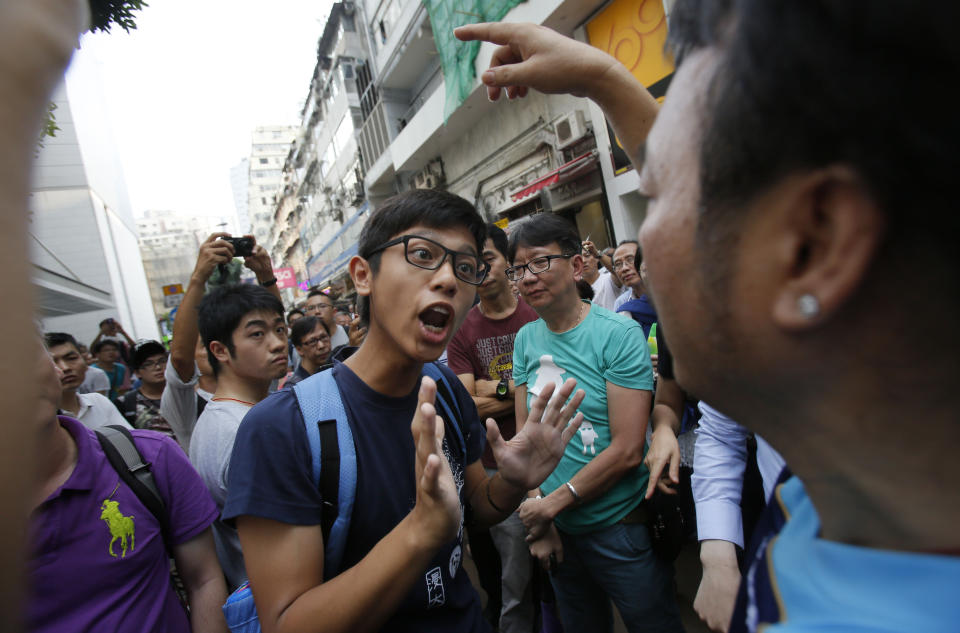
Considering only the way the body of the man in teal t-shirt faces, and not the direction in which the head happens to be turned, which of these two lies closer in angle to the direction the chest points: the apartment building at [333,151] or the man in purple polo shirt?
the man in purple polo shirt

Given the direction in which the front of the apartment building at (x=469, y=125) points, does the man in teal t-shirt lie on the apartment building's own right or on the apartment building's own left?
on the apartment building's own left

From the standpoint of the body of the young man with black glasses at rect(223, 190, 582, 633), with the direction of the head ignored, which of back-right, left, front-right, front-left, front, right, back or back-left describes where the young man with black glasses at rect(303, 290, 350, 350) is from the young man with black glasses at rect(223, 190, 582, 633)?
back-left

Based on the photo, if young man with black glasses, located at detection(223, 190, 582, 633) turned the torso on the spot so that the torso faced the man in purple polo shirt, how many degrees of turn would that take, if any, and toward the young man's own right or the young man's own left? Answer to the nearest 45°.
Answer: approximately 135° to the young man's own right

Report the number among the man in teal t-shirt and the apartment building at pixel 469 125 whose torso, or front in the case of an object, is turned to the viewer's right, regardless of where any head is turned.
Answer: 0

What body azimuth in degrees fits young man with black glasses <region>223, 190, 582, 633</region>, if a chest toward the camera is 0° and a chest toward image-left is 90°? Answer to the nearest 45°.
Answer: approximately 315°

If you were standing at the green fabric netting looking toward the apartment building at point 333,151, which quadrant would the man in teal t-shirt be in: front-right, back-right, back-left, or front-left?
back-left

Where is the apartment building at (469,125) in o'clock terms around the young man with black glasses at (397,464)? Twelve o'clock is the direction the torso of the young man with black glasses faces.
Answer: The apartment building is roughly at 8 o'clock from the young man with black glasses.

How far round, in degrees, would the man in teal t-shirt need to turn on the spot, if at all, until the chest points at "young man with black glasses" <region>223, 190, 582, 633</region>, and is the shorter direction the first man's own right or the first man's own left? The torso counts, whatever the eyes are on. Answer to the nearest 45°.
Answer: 0° — they already face them

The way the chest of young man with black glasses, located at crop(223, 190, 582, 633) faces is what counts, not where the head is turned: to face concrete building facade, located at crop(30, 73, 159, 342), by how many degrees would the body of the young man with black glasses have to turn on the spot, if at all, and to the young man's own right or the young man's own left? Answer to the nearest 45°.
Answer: approximately 180°
